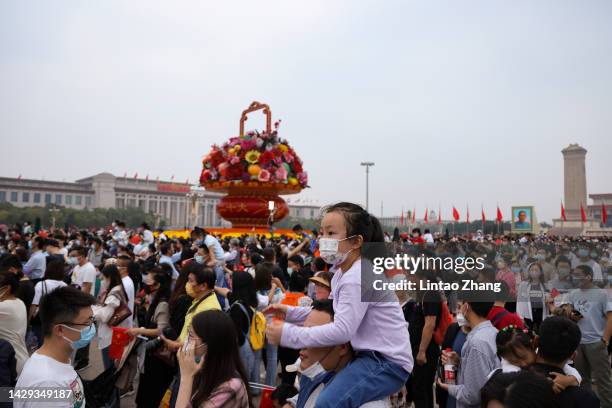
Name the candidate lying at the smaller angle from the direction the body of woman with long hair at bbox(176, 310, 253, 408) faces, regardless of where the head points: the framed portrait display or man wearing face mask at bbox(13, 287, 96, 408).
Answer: the man wearing face mask

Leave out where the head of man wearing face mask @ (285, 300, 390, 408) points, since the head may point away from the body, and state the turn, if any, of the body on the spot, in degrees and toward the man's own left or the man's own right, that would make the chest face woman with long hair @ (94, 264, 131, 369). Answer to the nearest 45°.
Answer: approximately 45° to the man's own right

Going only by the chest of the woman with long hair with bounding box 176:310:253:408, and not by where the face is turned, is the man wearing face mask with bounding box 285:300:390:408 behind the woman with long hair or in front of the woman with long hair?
behind

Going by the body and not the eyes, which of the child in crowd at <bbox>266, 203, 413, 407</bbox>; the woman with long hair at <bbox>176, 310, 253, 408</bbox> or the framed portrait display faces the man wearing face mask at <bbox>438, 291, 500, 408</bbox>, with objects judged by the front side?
the framed portrait display

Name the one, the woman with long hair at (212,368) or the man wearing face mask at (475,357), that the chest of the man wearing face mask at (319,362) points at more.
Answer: the woman with long hair

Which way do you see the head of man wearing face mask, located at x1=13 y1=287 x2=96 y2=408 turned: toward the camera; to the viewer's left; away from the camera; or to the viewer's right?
to the viewer's right

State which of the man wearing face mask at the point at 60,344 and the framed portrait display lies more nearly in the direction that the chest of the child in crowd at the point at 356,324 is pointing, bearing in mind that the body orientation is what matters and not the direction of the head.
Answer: the man wearing face mask

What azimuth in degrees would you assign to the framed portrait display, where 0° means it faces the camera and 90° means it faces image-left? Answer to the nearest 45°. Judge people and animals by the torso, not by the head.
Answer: approximately 0°

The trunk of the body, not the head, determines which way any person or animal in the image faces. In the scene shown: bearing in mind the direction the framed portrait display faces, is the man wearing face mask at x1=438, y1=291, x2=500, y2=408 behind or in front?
in front

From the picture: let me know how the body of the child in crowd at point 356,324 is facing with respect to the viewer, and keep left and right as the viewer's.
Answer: facing to the left of the viewer
